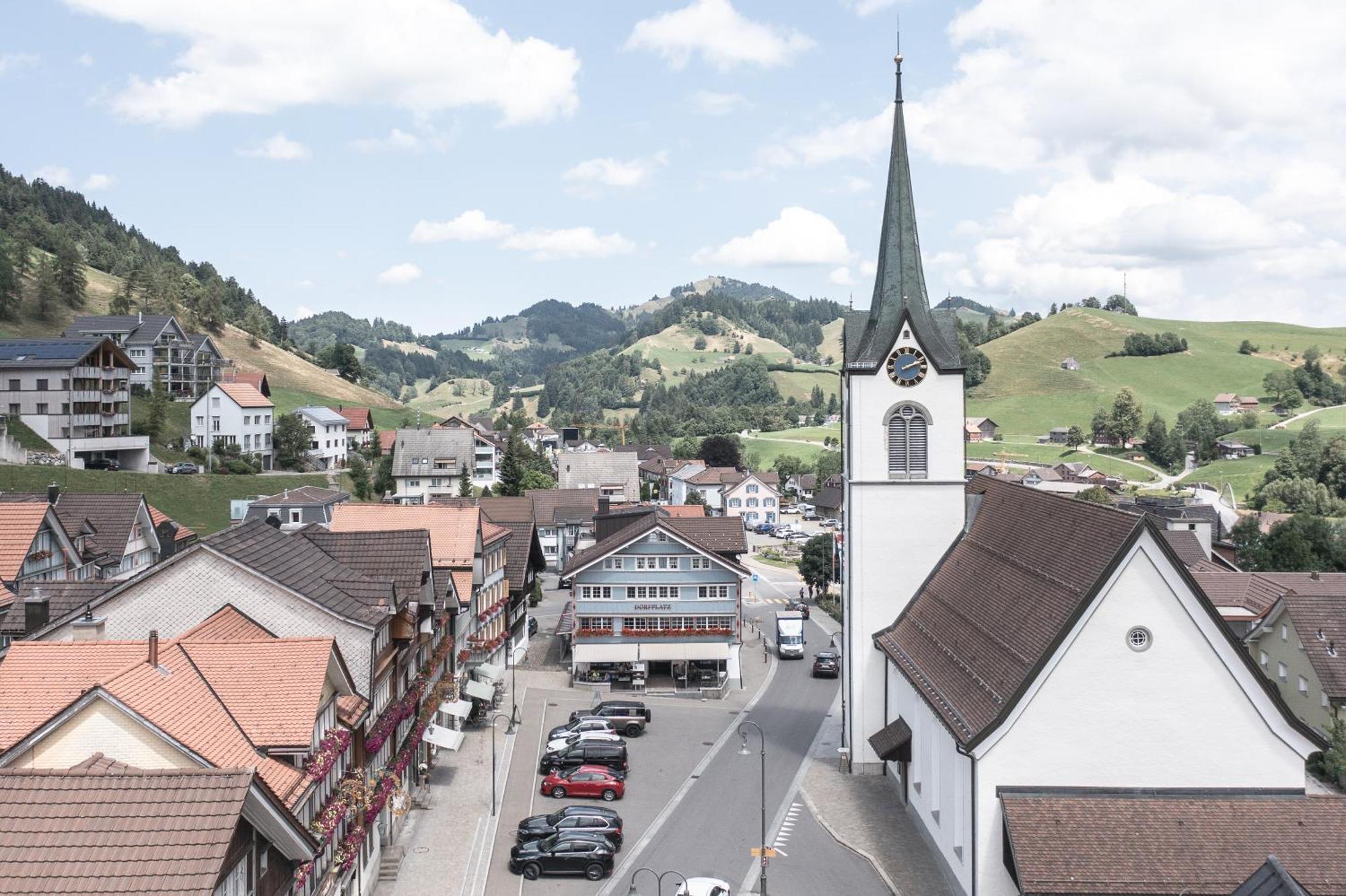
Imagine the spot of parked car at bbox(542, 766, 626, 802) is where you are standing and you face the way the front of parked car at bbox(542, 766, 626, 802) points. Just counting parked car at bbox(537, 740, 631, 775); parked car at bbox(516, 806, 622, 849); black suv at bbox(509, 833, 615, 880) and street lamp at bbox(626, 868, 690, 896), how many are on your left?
3

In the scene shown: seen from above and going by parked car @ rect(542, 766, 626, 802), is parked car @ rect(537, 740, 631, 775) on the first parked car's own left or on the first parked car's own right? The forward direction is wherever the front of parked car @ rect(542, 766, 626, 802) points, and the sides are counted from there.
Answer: on the first parked car's own right

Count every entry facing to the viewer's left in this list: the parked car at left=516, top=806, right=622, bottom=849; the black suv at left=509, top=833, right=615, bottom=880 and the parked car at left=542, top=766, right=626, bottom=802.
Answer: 3

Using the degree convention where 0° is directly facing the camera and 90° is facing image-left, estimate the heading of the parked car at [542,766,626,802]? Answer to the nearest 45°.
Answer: approximately 90°

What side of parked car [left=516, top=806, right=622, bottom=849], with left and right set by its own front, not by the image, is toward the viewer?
left

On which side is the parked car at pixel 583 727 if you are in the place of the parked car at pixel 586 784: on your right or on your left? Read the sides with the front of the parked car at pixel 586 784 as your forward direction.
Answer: on your right

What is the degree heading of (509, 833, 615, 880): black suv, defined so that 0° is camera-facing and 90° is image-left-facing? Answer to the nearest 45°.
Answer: approximately 90°

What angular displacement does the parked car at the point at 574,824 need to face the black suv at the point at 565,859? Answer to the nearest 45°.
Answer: approximately 90° to its left

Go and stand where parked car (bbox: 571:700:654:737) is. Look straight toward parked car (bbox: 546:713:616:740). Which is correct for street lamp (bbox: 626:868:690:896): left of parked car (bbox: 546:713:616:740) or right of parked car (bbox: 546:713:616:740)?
left

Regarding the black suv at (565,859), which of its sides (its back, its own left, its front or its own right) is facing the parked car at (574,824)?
right

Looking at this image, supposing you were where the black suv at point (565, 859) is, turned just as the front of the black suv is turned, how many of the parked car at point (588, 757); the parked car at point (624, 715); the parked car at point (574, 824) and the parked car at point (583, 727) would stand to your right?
4

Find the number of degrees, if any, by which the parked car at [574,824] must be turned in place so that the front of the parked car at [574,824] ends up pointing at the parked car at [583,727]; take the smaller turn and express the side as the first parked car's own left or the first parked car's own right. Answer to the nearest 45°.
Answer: approximately 90° to the first parked car's own right
